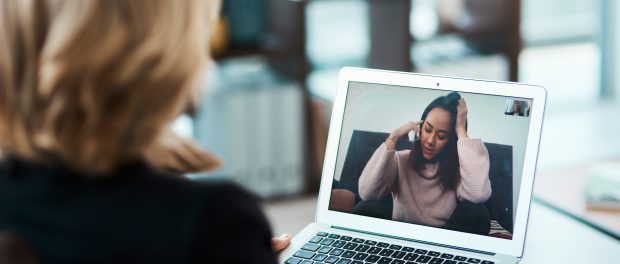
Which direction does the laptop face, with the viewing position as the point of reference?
facing the viewer and to the left of the viewer

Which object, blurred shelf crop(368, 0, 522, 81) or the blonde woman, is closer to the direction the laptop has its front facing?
the blonde woman

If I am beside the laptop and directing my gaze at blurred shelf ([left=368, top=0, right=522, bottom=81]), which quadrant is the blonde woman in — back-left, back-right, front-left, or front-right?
back-left

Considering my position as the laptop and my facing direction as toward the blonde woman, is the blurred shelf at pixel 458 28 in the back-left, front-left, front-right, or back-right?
back-right

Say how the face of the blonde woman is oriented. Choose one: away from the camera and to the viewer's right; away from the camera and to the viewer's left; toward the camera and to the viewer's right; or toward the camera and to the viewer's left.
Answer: away from the camera and to the viewer's right

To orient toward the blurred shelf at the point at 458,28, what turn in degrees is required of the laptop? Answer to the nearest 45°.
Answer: approximately 135° to its right

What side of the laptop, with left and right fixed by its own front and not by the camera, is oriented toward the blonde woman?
front
